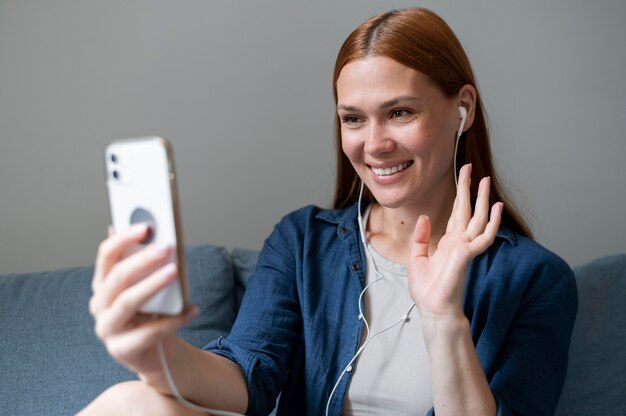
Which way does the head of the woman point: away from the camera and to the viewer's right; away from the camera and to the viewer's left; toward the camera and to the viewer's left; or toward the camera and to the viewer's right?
toward the camera and to the viewer's left

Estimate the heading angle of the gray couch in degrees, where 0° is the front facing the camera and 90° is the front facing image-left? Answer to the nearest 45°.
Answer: approximately 0°
